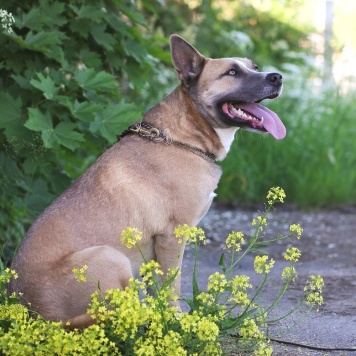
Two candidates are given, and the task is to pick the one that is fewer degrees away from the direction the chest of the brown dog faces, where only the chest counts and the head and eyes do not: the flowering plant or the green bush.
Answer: the flowering plant

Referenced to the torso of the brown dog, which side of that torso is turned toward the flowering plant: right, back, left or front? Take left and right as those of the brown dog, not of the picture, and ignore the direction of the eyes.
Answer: right

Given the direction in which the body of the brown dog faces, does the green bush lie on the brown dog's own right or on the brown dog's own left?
on the brown dog's own left

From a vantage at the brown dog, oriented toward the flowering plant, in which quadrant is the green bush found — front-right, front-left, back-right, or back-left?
back-right

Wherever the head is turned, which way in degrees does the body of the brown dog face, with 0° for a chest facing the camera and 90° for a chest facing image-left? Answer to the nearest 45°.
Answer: approximately 270°
